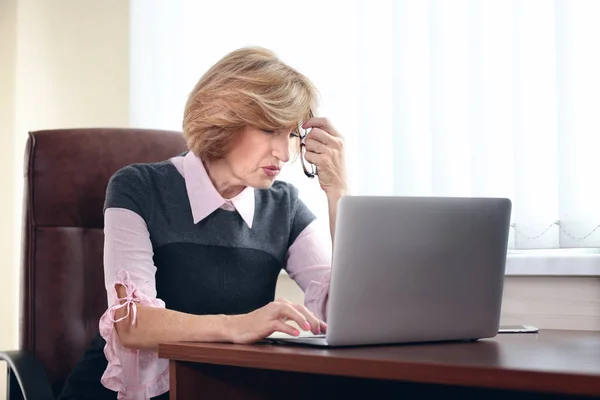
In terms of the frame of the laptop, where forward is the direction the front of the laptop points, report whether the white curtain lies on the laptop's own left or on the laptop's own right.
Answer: on the laptop's own right

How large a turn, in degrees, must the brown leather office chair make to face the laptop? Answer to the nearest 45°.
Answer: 0° — it already faces it

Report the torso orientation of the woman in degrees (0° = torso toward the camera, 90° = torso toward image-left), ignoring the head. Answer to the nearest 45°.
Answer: approximately 315°

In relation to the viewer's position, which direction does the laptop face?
facing away from the viewer and to the left of the viewer

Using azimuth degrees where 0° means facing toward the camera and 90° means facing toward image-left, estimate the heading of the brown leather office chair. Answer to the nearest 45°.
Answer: approximately 315°

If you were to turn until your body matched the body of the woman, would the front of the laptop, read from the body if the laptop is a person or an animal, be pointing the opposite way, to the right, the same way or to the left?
the opposite way

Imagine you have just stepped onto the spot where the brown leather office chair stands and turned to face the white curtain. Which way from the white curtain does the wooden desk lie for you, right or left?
right

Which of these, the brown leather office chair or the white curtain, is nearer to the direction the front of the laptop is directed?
the brown leather office chair
